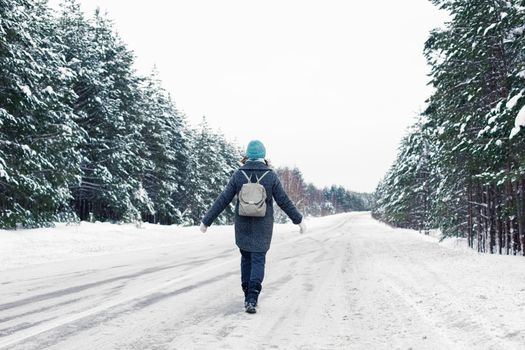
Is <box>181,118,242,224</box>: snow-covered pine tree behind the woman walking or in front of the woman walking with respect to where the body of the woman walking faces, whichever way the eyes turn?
in front

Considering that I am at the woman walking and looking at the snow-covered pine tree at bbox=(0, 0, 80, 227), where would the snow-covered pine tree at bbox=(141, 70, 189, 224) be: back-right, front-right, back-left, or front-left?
front-right

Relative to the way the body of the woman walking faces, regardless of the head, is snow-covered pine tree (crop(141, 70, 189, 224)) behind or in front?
in front

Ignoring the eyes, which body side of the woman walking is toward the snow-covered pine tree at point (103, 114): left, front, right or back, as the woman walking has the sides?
front

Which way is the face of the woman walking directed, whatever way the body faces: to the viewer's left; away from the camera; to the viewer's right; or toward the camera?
away from the camera

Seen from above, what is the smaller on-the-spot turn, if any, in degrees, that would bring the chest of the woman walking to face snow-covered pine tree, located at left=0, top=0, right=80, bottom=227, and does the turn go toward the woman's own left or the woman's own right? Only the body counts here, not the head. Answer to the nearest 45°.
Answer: approximately 45° to the woman's own left

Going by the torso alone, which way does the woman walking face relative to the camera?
away from the camera
